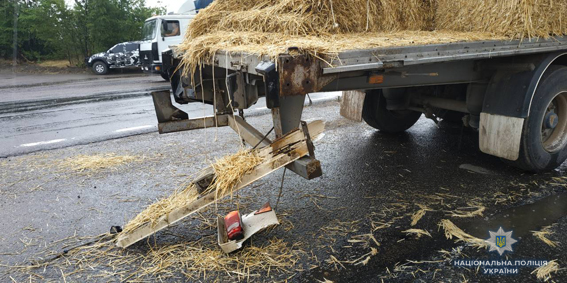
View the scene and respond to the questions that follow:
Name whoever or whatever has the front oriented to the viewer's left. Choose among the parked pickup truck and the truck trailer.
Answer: the parked pickup truck

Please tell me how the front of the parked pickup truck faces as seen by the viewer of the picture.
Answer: facing to the left of the viewer

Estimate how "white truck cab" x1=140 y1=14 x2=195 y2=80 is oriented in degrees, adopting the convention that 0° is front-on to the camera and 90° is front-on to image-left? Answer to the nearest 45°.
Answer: approximately 45°

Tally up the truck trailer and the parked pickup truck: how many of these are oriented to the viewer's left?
1

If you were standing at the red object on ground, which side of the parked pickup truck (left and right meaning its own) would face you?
left

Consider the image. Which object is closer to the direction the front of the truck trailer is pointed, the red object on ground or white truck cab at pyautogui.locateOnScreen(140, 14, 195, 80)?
the white truck cab

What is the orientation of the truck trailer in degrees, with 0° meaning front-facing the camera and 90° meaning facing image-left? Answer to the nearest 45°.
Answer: approximately 225°

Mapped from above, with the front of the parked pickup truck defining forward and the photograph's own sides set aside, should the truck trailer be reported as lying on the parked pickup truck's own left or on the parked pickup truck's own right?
on the parked pickup truck's own left

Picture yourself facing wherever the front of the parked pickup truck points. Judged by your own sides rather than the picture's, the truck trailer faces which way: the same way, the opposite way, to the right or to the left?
the opposite way
